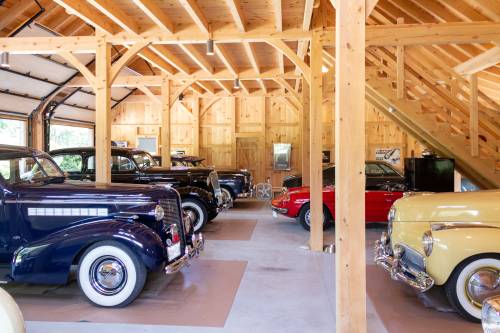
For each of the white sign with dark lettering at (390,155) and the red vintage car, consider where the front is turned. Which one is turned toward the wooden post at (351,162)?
the white sign with dark lettering

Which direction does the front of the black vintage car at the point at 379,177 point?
to the viewer's left

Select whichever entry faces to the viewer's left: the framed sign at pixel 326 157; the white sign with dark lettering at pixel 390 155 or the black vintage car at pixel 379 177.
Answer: the black vintage car

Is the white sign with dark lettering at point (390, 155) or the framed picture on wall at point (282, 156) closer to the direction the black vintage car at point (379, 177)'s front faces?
the framed picture on wall

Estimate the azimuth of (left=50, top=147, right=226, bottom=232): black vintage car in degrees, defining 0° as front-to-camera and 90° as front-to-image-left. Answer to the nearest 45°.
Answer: approximately 315°

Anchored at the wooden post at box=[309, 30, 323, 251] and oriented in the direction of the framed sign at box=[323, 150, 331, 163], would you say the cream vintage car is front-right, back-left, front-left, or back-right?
back-right

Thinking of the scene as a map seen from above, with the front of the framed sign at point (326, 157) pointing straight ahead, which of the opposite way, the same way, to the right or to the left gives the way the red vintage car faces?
to the right

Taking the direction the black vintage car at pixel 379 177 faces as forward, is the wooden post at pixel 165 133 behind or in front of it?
in front

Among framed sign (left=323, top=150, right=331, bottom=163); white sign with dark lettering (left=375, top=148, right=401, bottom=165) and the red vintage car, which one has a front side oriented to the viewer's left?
the red vintage car

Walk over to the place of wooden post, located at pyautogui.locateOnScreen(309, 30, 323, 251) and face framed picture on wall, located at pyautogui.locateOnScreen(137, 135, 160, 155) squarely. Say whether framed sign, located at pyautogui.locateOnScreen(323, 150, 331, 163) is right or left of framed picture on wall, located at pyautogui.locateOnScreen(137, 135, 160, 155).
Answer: right

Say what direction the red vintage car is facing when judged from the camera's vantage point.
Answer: facing to the left of the viewer

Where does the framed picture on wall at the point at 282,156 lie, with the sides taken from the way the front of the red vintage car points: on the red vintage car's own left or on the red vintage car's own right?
on the red vintage car's own right

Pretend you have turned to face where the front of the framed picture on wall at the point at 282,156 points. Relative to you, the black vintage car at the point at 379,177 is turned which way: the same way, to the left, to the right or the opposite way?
to the right

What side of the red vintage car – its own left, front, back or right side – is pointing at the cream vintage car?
left

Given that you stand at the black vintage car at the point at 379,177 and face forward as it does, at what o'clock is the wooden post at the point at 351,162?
The wooden post is roughly at 9 o'clock from the black vintage car.

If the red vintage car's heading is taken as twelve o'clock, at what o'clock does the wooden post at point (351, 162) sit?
The wooden post is roughly at 9 o'clock from the red vintage car.

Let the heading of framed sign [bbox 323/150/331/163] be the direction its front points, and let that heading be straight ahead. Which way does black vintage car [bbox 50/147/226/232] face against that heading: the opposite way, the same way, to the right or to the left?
to the left
